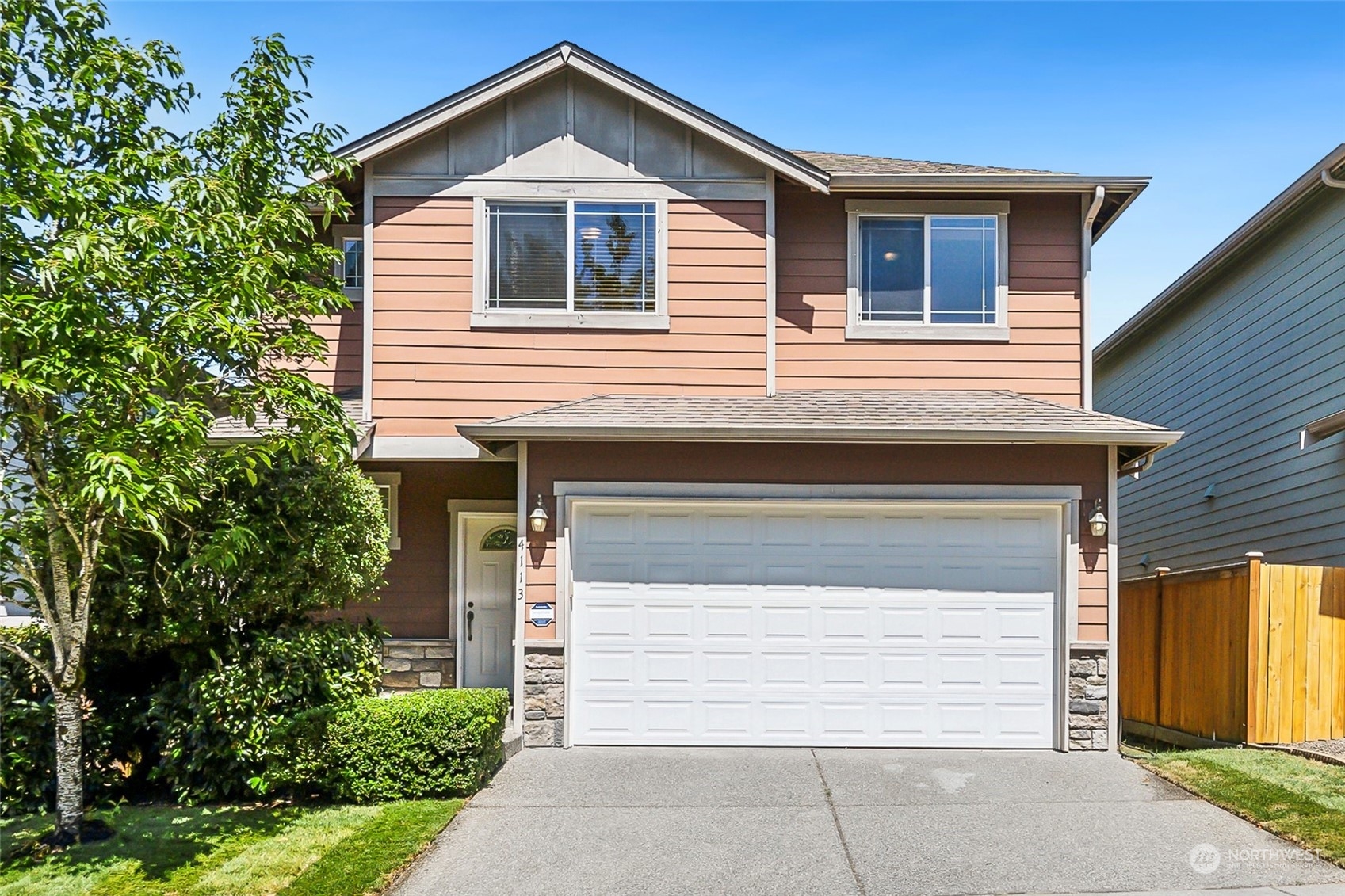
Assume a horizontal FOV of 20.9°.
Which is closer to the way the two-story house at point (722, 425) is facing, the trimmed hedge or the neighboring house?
the trimmed hedge

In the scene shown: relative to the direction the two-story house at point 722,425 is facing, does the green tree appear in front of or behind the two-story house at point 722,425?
in front

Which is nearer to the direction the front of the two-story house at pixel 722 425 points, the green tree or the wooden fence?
the green tree

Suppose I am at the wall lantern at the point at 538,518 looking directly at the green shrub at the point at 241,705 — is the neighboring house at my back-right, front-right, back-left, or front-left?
back-left

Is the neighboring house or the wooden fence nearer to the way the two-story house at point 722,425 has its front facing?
the wooden fence

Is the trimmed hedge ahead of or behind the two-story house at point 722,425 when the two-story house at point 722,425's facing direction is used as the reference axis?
ahead

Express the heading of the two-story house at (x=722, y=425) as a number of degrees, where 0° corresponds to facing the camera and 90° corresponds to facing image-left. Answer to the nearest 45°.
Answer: approximately 0°

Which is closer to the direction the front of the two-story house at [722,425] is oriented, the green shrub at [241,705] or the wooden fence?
the green shrub
